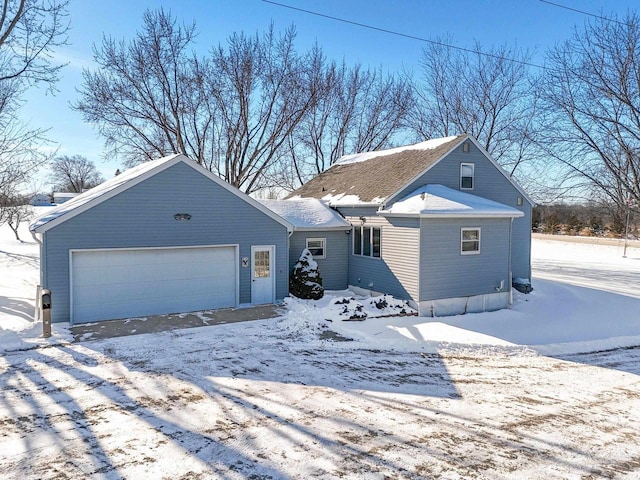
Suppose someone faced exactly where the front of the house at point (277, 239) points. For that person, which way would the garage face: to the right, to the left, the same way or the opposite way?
the same way

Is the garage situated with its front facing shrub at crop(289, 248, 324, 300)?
no

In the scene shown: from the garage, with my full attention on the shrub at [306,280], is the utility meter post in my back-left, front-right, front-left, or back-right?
back-right

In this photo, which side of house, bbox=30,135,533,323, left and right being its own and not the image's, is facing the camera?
front

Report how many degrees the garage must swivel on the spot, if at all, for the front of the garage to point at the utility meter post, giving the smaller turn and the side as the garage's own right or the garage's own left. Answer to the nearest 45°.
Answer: approximately 45° to the garage's own right

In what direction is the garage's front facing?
toward the camera

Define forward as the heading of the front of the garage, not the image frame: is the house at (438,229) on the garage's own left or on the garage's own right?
on the garage's own left

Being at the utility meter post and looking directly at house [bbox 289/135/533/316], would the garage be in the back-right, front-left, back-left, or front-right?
front-left
